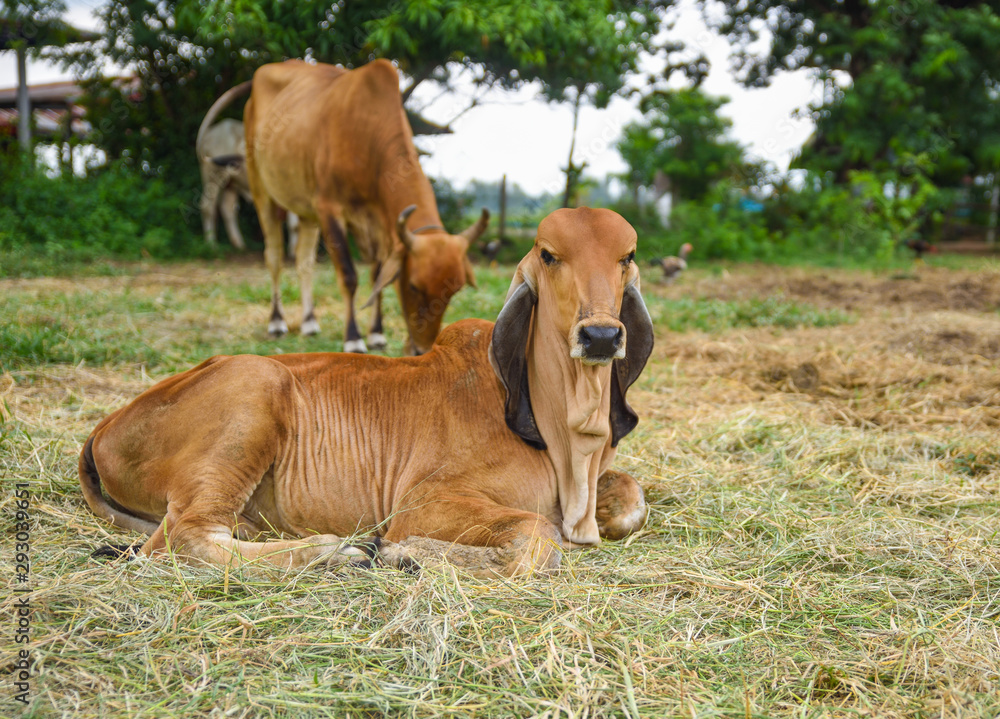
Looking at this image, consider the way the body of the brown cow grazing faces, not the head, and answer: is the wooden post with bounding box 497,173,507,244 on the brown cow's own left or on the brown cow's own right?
on the brown cow's own left

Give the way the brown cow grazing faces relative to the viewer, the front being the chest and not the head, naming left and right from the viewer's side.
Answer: facing the viewer and to the right of the viewer

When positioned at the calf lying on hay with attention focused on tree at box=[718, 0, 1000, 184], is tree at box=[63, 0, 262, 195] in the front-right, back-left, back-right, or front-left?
front-left

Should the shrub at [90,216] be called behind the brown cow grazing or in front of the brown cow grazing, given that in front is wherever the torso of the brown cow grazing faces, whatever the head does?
behind

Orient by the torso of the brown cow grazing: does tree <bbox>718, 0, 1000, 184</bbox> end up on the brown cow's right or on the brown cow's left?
on the brown cow's left

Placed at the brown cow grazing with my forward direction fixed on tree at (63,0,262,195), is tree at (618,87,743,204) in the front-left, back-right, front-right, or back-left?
front-right

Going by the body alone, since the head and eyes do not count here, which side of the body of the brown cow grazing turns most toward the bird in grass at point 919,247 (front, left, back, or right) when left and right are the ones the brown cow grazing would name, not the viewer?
left

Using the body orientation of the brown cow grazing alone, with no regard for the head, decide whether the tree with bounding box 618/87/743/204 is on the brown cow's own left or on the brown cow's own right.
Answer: on the brown cow's own left

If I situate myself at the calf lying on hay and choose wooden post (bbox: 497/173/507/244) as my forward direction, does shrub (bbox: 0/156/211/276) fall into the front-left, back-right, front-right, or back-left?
front-left
